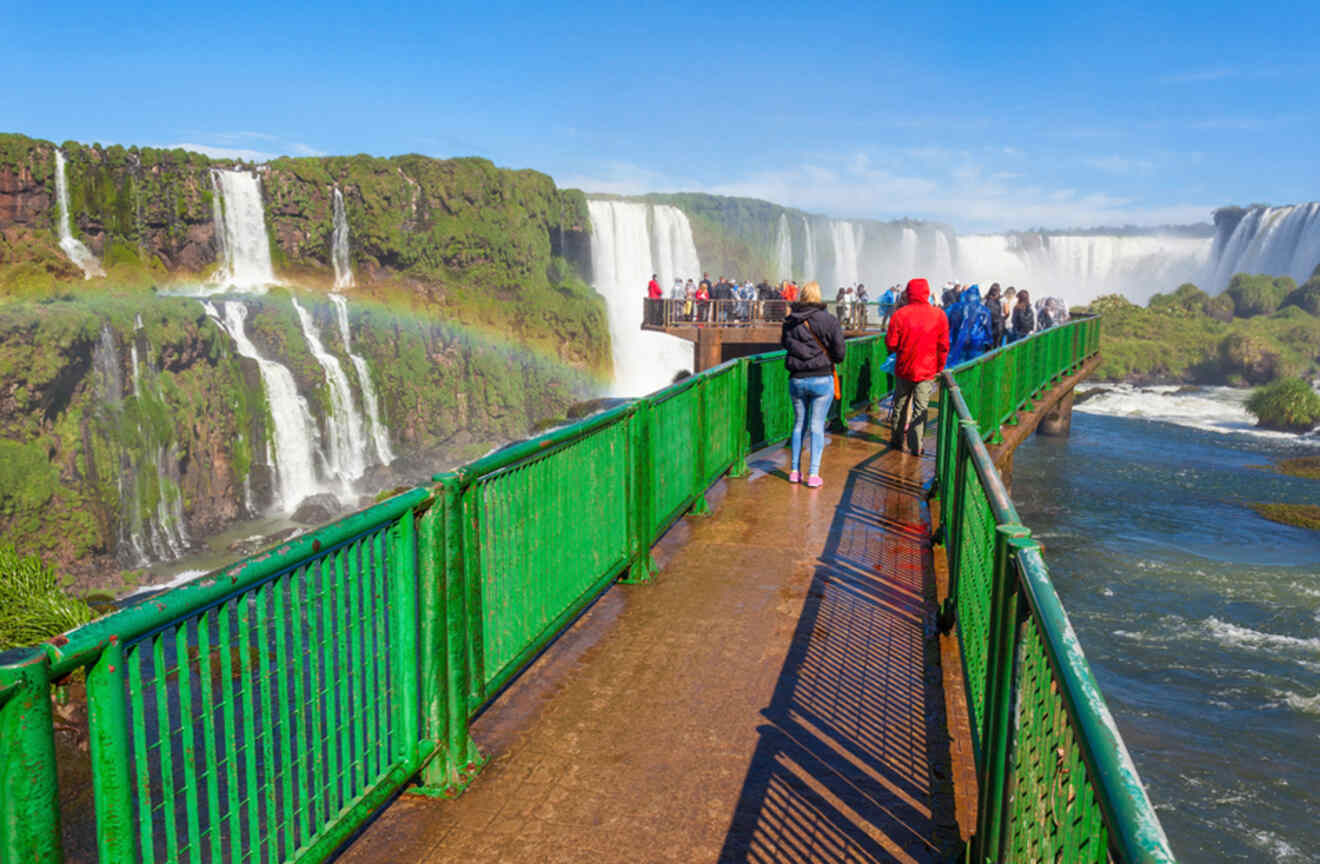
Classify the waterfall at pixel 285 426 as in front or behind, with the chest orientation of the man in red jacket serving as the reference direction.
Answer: in front

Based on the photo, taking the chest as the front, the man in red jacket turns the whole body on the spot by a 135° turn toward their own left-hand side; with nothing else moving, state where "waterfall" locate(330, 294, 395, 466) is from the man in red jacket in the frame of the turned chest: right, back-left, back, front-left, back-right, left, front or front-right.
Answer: right

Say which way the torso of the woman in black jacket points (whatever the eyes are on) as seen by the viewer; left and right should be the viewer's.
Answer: facing away from the viewer

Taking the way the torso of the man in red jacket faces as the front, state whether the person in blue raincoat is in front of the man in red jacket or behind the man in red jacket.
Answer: in front

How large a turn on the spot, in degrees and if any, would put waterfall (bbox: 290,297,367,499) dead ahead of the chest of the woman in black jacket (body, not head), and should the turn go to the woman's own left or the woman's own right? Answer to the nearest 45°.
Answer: approximately 45° to the woman's own left

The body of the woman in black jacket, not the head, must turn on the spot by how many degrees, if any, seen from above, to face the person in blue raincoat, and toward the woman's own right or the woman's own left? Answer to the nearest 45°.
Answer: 0° — they already face them

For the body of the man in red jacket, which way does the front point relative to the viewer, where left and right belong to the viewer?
facing away from the viewer

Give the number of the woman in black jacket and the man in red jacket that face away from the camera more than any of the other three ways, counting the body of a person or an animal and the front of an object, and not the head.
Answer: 2

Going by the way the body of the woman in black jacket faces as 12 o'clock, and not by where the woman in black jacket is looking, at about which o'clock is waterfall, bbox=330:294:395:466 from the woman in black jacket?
The waterfall is roughly at 11 o'clock from the woman in black jacket.

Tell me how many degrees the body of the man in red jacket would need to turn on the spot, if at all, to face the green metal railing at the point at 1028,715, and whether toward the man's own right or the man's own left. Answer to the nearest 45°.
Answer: approximately 180°

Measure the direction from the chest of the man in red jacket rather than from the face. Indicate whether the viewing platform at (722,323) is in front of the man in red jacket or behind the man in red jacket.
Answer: in front

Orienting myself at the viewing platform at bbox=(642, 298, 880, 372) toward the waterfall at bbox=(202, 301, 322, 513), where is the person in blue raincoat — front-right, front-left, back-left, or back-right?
back-left

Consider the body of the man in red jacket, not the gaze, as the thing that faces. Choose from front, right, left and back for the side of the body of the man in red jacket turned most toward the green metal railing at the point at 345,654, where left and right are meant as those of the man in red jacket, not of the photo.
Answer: back

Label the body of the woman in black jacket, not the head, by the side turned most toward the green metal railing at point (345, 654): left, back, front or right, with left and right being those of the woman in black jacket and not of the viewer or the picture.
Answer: back

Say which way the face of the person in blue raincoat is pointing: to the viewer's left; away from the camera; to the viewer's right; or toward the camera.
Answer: away from the camera

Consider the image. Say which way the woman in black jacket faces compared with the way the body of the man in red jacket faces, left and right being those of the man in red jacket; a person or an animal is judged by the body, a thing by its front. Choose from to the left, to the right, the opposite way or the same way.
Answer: the same way

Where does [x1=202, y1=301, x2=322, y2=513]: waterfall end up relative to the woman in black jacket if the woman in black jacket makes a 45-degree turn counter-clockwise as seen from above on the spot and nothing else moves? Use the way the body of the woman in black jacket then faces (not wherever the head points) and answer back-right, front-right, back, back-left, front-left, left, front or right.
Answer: front

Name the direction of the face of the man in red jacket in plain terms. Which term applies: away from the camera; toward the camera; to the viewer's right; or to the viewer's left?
away from the camera
